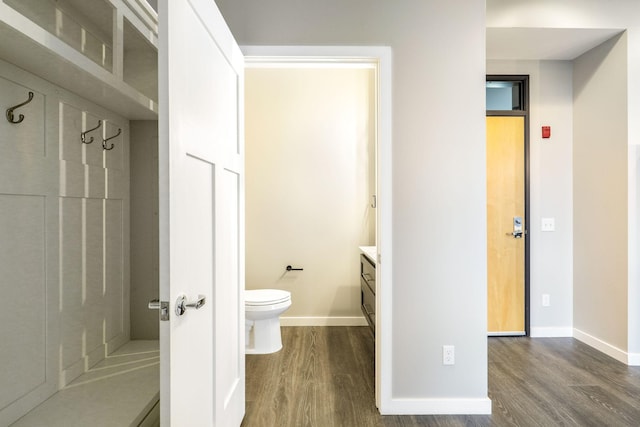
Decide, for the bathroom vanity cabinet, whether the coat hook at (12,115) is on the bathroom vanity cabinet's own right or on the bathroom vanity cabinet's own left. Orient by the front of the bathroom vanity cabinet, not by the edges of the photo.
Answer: on the bathroom vanity cabinet's own left

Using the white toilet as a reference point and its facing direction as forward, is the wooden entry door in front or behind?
in front

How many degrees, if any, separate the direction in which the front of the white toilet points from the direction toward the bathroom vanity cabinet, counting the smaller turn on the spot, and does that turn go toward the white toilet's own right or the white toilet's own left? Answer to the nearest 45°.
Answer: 0° — it already faces it

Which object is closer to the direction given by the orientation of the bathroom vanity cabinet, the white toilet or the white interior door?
the white toilet

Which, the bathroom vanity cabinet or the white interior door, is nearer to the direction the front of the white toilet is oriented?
the bathroom vanity cabinet

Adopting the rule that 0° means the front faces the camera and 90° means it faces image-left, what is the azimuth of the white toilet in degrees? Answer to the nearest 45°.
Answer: approximately 270°

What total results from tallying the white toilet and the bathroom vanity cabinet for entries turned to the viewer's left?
1

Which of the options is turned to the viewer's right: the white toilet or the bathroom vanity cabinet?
the white toilet

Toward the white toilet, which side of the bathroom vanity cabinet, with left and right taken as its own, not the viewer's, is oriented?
front

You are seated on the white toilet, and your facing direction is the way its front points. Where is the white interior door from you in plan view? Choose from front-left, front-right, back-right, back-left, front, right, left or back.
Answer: right

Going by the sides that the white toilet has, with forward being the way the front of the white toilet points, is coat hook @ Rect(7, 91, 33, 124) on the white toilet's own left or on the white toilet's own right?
on the white toilet's own right

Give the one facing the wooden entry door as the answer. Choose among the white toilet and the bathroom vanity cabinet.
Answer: the white toilet

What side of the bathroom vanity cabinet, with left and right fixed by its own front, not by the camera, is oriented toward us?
left

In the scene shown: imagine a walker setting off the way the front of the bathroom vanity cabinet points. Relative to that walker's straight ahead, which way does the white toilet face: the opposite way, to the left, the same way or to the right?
the opposite way
